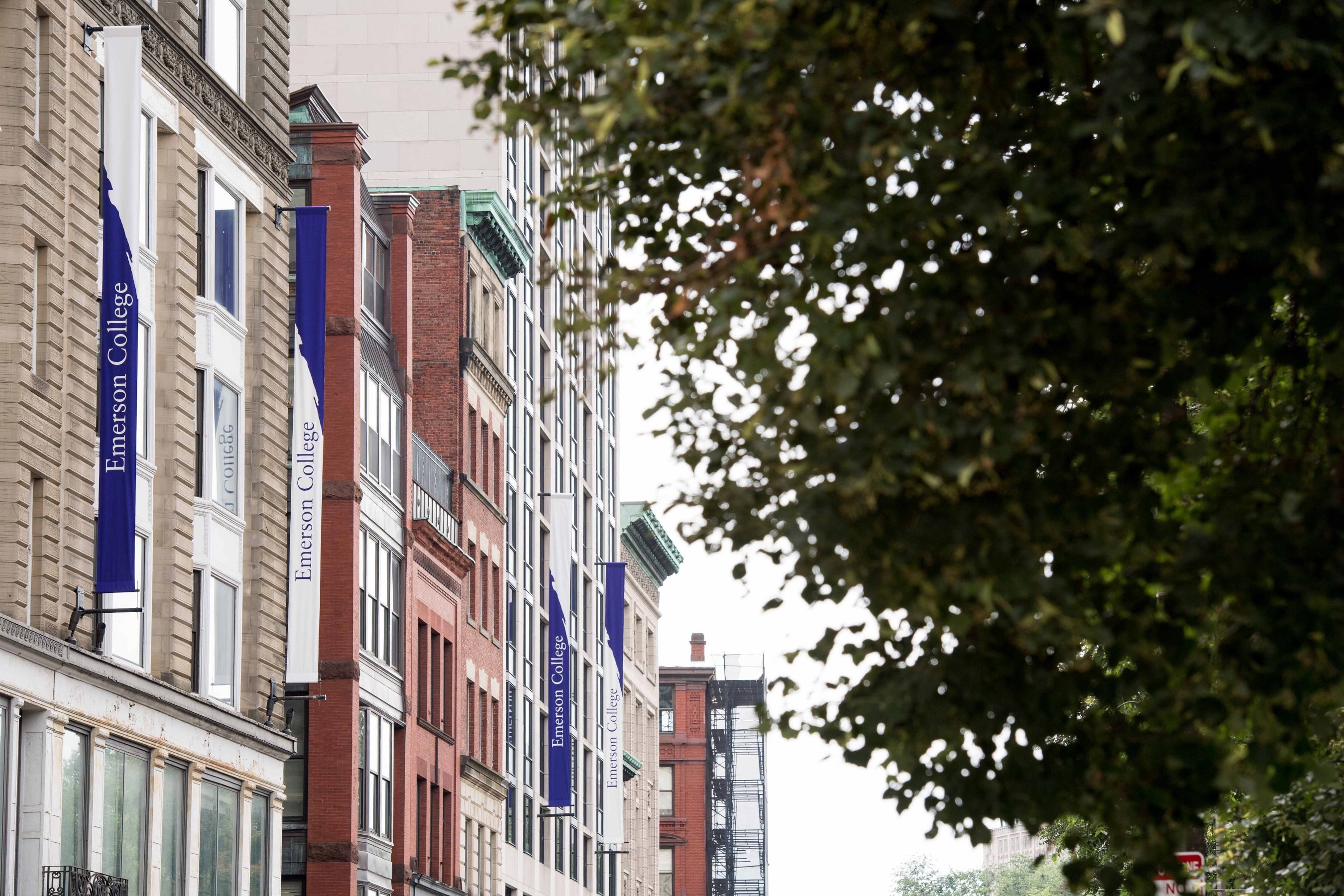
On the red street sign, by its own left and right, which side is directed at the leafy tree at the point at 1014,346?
front

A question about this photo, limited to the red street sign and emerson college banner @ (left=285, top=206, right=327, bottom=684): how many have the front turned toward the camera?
2

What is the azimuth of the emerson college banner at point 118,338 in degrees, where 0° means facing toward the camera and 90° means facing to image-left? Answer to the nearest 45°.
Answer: approximately 0°

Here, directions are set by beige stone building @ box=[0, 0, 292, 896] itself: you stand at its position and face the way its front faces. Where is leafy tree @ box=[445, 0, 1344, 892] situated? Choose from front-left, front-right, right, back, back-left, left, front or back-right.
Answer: front-right

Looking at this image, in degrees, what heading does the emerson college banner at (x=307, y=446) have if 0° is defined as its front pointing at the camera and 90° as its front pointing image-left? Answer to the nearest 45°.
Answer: approximately 0°

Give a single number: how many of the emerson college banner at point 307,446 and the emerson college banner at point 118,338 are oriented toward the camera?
2
